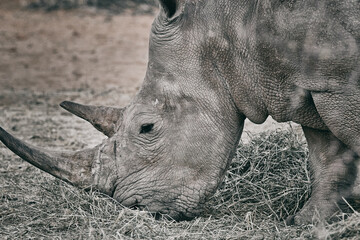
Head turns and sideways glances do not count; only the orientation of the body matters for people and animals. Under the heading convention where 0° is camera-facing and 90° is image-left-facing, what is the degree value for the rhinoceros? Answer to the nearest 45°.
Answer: approximately 90°
